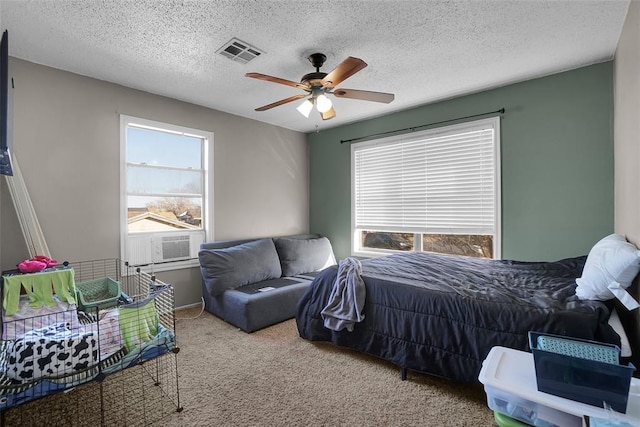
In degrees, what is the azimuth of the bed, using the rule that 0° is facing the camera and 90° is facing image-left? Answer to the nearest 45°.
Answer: approximately 90°

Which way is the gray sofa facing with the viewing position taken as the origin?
facing the viewer and to the right of the viewer

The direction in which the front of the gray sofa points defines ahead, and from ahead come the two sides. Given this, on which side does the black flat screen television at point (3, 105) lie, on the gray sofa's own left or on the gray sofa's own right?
on the gray sofa's own right

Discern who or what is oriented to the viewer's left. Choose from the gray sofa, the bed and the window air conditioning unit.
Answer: the bed

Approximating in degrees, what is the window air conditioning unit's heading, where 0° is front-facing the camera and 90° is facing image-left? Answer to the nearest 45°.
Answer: approximately 315°

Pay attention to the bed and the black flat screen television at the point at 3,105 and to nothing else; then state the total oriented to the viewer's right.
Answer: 1

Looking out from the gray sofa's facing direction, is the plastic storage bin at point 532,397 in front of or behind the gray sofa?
in front

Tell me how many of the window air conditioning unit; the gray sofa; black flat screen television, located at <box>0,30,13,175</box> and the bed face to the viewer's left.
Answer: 1

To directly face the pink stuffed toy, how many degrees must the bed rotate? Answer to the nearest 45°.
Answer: approximately 45° to its left

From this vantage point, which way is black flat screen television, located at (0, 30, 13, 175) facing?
to the viewer's right

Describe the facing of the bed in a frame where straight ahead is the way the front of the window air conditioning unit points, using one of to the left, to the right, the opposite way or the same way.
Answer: the opposite way

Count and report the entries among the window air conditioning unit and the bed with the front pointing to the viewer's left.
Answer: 1

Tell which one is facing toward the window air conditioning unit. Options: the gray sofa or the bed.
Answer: the bed
